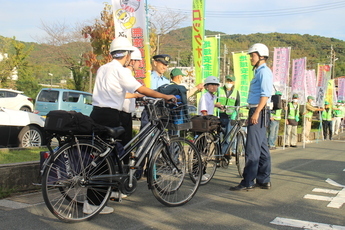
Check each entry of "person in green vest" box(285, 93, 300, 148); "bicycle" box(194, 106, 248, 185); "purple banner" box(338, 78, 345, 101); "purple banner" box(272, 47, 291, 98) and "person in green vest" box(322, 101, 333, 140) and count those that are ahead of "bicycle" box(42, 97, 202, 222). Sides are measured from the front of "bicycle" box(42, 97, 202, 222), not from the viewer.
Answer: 5

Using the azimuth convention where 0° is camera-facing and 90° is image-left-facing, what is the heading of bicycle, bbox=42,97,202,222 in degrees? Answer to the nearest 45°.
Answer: approximately 225°

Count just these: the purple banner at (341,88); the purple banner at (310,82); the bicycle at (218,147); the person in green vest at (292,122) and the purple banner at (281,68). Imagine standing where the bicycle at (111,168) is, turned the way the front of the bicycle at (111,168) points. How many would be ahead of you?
5

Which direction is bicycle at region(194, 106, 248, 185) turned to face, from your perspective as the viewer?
facing away from the viewer and to the right of the viewer

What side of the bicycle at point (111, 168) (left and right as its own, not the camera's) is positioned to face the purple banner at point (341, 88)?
front

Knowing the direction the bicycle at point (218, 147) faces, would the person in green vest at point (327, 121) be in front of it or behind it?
in front

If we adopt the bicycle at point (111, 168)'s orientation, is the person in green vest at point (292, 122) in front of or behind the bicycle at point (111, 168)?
in front

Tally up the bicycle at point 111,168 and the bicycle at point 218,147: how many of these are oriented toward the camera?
0

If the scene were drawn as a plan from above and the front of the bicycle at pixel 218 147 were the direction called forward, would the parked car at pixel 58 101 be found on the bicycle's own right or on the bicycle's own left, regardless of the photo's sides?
on the bicycle's own left
